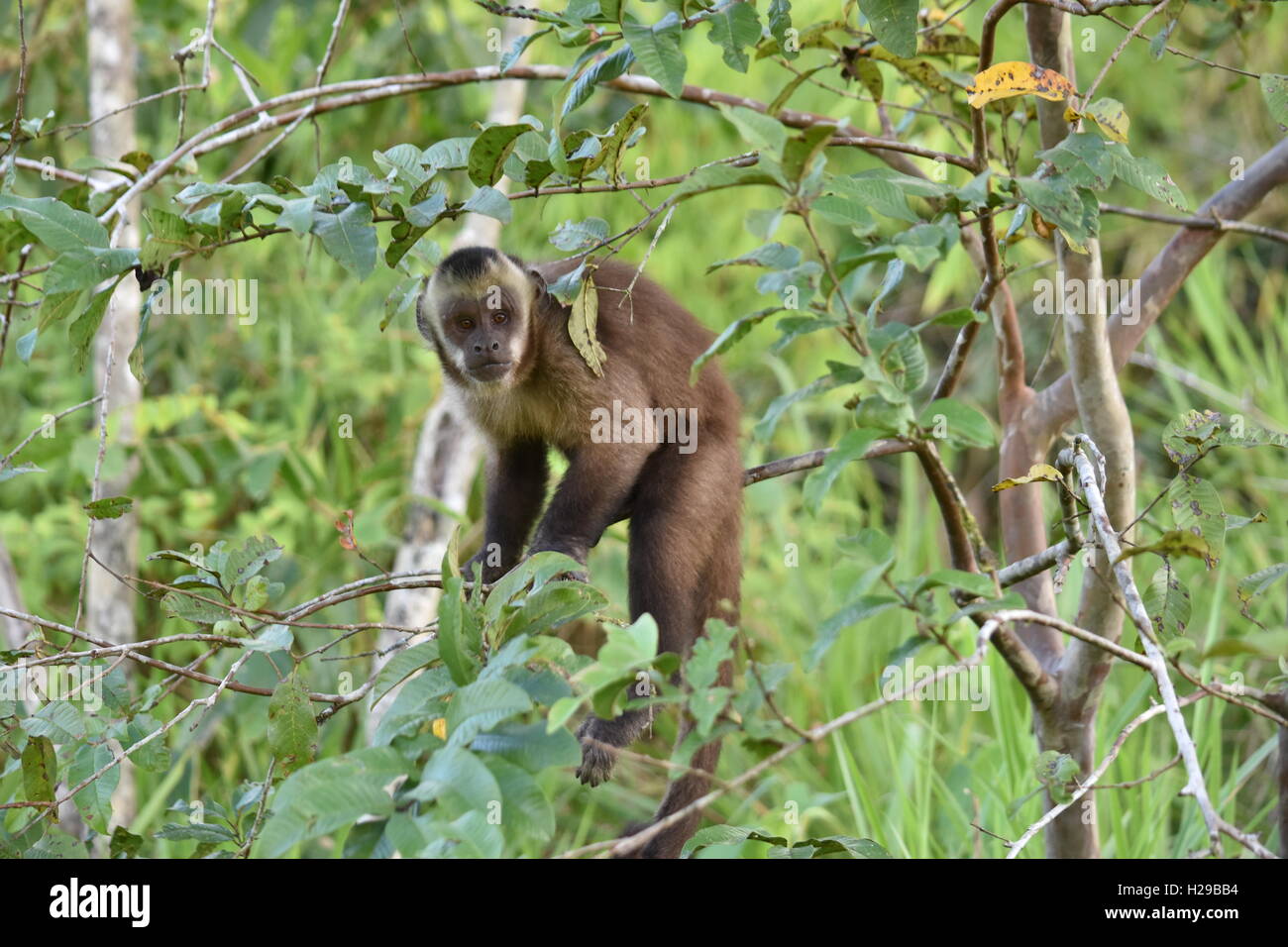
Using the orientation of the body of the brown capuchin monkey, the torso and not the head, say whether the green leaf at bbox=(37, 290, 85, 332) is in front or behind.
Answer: in front

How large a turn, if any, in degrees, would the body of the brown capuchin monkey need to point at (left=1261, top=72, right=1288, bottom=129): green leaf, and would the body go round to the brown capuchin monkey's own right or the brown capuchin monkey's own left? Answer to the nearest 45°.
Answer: approximately 90° to the brown capuchin monkey's own left

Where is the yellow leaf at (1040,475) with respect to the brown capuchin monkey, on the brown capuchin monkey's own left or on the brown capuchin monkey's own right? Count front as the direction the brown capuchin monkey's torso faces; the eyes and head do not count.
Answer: on the brown capuchin monkey's own left

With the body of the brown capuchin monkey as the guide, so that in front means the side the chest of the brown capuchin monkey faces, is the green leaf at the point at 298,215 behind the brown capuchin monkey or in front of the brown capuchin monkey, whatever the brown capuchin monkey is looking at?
in front

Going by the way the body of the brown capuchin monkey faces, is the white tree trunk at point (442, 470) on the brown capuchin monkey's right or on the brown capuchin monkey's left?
on the brown capuchin monkey's right

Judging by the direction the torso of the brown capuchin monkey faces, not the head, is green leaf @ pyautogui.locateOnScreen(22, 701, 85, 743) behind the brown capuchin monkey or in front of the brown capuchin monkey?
in front

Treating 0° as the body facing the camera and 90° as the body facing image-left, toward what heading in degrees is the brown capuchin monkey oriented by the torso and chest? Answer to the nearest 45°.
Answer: approximately 45°

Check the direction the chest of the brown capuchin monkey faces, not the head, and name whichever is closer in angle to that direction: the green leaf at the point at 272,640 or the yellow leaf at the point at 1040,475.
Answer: the green leaf

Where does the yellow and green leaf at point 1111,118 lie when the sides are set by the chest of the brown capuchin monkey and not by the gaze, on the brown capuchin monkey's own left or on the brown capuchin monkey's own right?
on the brown capuchin monkey's own left
